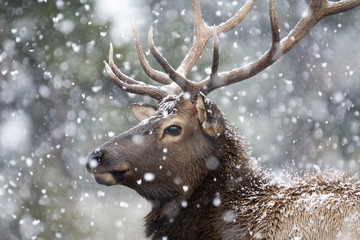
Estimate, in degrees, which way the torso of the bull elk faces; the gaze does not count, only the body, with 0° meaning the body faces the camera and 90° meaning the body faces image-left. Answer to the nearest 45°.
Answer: approximately 90°
